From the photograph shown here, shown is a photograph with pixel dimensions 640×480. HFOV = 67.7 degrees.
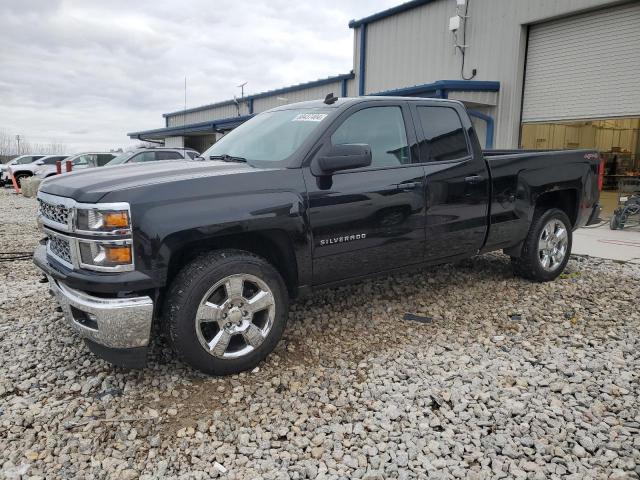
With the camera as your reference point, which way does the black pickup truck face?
facing the viewer and to the left of the viewer

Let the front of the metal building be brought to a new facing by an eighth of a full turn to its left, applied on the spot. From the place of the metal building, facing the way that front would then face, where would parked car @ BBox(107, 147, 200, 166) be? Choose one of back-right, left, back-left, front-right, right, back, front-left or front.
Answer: right

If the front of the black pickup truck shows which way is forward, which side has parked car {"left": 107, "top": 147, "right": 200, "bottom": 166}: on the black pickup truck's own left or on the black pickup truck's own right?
on the black pickup truck's own right

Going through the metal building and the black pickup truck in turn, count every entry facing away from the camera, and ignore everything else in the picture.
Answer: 0

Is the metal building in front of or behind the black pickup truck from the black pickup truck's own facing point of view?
behind

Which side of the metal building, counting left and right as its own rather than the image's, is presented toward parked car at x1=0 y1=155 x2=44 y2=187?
right

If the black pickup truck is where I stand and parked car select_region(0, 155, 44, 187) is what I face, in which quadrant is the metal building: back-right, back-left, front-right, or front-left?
front-right

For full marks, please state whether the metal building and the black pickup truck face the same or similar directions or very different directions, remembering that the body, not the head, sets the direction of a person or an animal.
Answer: same or similar directions
